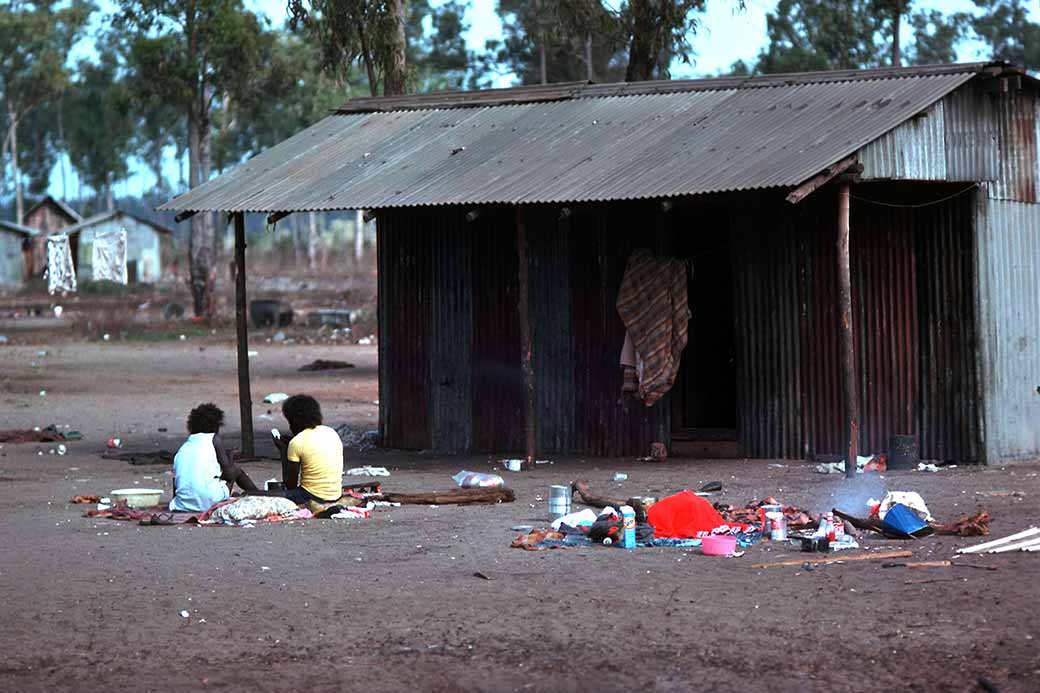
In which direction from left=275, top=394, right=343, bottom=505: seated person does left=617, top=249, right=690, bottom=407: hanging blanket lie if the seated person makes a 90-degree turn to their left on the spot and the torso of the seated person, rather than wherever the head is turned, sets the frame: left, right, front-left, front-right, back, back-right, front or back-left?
back

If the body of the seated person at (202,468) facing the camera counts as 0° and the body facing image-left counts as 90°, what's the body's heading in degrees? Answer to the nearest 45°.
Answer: approximately 225°

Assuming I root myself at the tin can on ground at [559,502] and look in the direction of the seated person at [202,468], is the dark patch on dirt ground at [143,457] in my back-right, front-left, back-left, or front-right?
front-right

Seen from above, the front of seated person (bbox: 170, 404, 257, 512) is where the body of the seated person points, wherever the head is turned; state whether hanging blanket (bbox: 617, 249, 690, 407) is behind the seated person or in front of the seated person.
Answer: in front

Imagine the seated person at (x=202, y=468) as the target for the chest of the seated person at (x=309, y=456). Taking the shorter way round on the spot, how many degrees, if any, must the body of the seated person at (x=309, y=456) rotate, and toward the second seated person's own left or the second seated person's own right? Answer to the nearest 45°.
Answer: approximately 45° to the second seated person's own left

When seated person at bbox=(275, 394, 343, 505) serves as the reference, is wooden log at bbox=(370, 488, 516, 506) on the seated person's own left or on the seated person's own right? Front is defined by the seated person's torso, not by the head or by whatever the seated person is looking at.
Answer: on the seated person's own right

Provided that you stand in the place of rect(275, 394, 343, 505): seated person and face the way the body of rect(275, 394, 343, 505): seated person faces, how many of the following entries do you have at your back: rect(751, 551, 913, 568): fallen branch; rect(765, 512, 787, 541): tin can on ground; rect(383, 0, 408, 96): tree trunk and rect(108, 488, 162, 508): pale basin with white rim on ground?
2

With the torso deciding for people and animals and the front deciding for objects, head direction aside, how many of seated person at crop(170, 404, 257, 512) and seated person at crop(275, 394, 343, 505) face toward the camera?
0

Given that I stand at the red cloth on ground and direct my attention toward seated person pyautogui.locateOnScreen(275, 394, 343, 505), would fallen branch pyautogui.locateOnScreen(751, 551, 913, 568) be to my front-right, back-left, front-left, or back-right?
back-left

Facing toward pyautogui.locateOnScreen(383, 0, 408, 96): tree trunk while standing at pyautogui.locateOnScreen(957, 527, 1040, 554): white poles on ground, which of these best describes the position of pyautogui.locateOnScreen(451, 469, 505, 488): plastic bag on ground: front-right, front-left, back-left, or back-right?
front-left

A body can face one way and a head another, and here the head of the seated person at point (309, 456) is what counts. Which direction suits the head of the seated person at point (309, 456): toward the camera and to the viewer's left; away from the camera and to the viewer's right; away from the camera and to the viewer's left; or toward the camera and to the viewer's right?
away from the camera and to the viewer's left

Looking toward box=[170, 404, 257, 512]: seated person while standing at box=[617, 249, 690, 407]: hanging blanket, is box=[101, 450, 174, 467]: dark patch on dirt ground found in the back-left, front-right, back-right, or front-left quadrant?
front-right

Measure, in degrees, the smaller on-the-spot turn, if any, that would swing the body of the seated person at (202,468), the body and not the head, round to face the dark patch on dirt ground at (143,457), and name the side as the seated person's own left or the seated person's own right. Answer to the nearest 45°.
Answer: approximately 45° to the seated person's own left

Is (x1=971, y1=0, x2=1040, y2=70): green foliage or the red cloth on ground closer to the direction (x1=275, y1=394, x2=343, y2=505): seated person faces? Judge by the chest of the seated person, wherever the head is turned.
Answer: the green foliage

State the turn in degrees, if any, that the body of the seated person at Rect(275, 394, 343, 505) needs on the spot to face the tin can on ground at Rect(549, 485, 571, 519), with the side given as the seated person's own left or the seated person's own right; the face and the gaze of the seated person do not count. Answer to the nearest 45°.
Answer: approximately 135° to the seated person's own right

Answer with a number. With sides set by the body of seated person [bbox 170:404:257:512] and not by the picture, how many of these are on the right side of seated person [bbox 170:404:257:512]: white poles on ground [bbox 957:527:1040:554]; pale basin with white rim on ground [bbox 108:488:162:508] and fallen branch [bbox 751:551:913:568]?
2

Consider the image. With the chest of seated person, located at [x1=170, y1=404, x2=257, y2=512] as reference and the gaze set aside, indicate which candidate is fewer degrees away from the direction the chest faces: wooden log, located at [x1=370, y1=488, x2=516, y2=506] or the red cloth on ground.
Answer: the wooden log

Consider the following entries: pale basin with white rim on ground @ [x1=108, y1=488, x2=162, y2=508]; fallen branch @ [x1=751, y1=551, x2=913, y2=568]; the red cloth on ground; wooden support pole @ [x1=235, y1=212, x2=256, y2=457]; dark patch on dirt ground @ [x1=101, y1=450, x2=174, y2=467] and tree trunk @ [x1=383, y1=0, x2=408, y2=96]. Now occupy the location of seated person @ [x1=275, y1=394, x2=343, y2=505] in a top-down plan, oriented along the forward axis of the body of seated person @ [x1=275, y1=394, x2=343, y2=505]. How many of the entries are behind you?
2

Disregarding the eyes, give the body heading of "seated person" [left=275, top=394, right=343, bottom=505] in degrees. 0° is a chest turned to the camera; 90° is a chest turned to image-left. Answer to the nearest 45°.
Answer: approximately 135°
